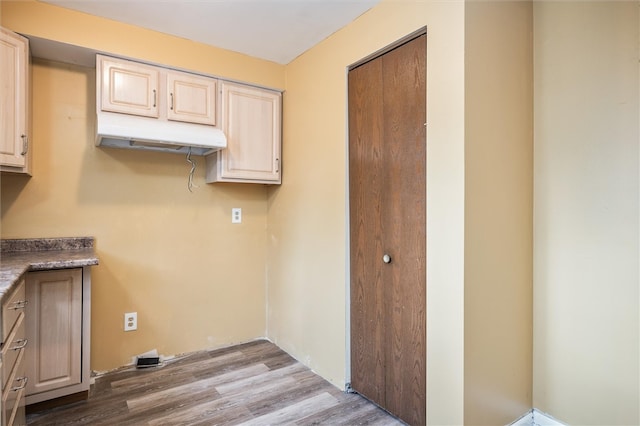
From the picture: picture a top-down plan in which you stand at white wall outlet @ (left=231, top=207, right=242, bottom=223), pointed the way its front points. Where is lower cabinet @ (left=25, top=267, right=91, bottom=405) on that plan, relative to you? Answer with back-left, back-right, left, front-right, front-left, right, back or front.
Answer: front-right

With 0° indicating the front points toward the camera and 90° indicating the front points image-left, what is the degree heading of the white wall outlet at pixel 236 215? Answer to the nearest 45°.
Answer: approximately 0°

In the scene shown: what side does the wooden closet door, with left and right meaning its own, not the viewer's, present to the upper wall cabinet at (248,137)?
right

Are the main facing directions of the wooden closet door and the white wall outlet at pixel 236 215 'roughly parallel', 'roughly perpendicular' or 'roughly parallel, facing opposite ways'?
roughly perpendicular

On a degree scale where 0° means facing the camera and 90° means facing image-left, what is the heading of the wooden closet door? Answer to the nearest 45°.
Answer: approximately 45°

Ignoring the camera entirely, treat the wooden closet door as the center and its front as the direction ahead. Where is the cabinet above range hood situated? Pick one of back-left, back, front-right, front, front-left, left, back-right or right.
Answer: front-right

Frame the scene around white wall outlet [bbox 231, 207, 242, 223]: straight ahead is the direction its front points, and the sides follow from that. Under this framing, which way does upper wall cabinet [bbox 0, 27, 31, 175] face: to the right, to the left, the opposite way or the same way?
to the left

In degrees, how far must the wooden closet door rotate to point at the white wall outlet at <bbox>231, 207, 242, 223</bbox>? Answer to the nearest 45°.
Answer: approximately 90° to its right

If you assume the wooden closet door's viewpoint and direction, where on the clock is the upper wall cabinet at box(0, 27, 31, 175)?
The upper wall cabinet is roughly at 1 o'clock from the wooden closet door.

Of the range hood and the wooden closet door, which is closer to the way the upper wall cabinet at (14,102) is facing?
the wooden closet door

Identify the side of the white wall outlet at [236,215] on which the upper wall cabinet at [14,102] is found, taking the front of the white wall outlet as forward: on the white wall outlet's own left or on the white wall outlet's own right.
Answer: on the white wall outlet's own right

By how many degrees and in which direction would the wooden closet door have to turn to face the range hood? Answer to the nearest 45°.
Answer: approximately 45° to its right
